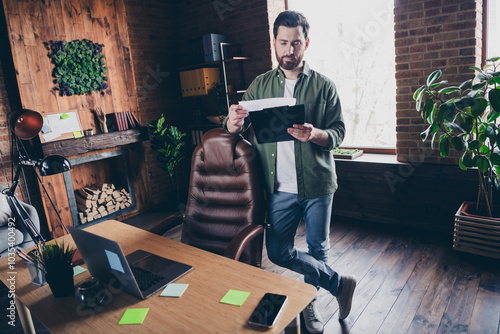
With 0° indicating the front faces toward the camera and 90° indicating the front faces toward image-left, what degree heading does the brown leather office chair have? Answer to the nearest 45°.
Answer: approximately 45°

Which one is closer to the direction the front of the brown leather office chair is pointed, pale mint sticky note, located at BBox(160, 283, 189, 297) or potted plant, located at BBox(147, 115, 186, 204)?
the pale mint sticky note

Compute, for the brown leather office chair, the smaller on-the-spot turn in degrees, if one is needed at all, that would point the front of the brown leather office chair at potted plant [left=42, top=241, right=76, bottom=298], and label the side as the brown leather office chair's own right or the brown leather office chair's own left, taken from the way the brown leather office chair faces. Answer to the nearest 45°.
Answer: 0° — it already faces it

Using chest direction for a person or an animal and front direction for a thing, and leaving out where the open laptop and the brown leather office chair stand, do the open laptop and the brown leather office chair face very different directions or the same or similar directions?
very different directions

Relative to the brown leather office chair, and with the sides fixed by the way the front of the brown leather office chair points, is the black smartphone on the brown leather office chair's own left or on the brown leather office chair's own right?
on the brown leather office chair's own left
